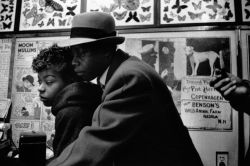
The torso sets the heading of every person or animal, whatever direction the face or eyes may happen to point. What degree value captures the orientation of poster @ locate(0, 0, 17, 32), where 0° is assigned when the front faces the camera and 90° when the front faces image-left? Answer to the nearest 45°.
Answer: approximately 0°

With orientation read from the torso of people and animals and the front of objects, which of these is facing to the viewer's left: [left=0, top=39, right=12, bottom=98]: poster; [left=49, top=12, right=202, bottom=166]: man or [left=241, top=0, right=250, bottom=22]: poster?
the man

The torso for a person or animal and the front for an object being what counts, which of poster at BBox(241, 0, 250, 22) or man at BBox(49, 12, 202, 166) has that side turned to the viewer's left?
the man

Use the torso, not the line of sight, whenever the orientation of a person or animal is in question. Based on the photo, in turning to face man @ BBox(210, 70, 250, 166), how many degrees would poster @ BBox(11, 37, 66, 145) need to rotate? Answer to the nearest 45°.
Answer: approximately 45° to its left

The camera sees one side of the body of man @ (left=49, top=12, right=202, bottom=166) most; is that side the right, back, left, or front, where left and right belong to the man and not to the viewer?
left

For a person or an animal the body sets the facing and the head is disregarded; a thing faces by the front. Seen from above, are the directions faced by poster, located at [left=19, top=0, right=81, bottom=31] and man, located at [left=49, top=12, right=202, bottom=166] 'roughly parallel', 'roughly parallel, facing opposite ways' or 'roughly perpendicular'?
roughly perpendicular
